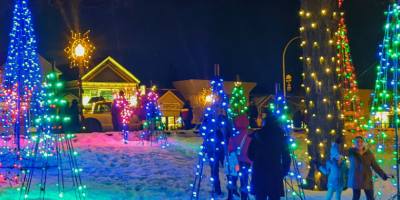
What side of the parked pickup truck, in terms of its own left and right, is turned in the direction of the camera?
left

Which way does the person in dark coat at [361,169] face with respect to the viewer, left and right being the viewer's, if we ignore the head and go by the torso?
facing the viewer
